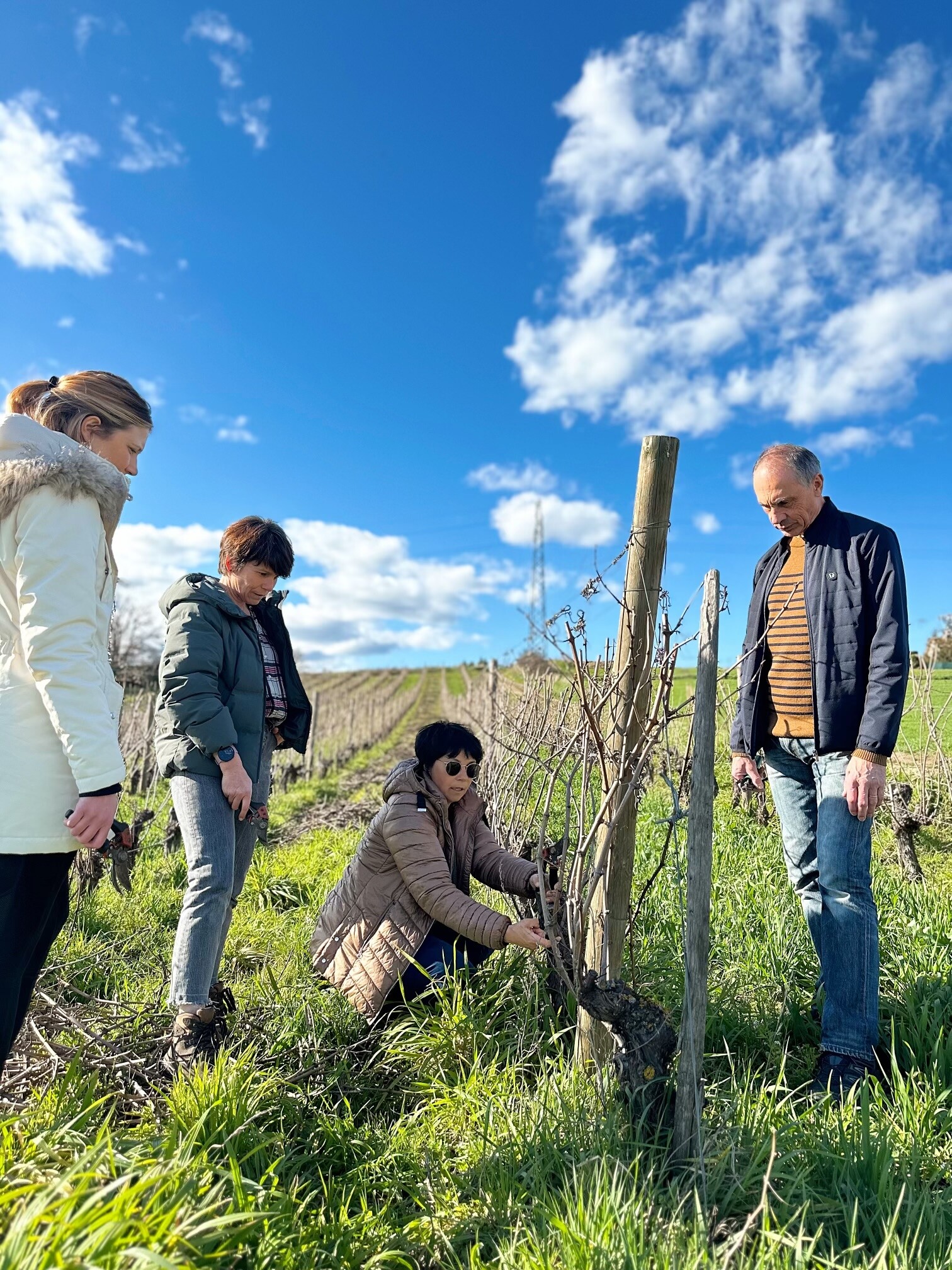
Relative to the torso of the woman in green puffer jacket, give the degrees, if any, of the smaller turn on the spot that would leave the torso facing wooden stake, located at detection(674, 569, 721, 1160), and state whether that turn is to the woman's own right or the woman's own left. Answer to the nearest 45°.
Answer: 0° — they already face it

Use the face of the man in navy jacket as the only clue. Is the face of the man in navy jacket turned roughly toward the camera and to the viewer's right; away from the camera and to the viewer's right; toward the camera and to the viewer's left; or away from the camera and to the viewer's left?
toward the camera and to the viewer's left

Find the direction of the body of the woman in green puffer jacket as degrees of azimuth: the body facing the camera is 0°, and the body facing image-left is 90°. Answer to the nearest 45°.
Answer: approximately 315°

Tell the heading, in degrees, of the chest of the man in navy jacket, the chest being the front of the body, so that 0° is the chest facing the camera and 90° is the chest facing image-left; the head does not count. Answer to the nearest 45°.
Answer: approximately 45°

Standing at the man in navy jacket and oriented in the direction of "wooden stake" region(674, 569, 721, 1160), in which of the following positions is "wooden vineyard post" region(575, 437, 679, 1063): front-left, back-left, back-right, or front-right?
front-right

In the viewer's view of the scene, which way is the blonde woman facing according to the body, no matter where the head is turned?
to the viewer's right

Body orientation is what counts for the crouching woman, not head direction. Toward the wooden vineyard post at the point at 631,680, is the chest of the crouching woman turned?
yes

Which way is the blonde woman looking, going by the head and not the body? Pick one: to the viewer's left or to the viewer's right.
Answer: to the viewer's right

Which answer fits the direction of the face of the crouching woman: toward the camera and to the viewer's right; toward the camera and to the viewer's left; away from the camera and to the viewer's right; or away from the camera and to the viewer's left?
toward the camera and to the viewer's right

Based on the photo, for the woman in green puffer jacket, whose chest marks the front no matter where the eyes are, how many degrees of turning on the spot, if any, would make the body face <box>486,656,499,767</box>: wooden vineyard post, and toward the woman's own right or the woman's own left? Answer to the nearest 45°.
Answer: approximately 90° to the woman's own left

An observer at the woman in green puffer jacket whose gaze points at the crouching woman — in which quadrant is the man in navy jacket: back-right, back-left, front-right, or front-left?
front-right

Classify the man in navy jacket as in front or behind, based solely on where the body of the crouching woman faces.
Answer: in front

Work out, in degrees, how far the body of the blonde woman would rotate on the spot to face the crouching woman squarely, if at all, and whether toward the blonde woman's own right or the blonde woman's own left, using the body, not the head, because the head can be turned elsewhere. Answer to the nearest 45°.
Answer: approximately 45° to the blonde woman's own left

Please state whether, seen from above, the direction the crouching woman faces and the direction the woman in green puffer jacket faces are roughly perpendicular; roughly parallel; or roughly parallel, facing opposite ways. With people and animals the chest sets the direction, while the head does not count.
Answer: roughly parallel

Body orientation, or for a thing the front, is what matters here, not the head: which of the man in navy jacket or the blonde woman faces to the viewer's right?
the blonde woman

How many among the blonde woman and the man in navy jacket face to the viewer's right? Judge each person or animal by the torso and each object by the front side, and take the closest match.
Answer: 1

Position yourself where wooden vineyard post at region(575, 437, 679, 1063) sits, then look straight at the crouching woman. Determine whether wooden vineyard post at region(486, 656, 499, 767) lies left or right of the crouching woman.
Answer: right

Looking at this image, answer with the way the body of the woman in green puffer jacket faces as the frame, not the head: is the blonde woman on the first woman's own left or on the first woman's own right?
on the first woman's own right
